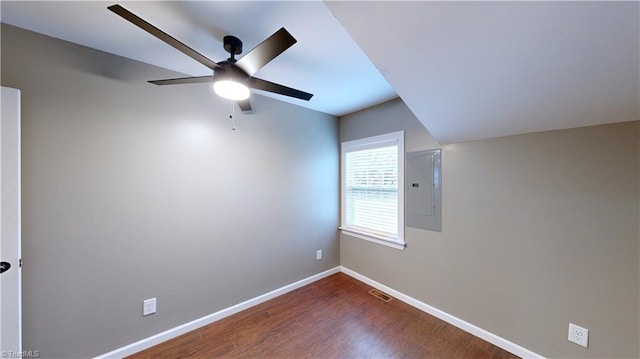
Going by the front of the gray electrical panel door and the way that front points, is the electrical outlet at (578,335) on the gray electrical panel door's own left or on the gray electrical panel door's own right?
on the gray electrical panel door's own left

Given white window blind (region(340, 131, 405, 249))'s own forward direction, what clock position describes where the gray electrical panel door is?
The gray electrical panel door is roughly at 9 o'clock from the white window blind.

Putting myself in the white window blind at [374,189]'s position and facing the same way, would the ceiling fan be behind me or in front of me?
in front

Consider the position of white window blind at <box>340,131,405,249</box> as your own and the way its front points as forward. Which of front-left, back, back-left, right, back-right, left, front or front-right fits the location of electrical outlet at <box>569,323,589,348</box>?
left

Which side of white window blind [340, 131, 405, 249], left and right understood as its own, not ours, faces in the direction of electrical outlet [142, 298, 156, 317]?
front

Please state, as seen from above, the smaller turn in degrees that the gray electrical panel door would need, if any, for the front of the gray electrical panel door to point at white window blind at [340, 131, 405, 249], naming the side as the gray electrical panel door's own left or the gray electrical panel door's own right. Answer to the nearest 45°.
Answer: approximately 90° to the gray electrical panel door's own right

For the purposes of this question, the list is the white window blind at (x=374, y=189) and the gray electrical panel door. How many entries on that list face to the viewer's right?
0

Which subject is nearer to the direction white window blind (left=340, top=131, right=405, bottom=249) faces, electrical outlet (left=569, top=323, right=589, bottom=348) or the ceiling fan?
the ceiling fan

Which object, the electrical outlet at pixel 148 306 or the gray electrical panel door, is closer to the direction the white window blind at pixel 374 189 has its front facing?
the electrical outlet

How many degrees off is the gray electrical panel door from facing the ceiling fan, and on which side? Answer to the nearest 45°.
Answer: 0° — it already faces it

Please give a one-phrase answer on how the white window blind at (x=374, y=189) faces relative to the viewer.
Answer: facing the viewer and to the left of the viewer

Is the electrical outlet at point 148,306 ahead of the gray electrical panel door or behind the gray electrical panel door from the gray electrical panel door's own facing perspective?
ahead
